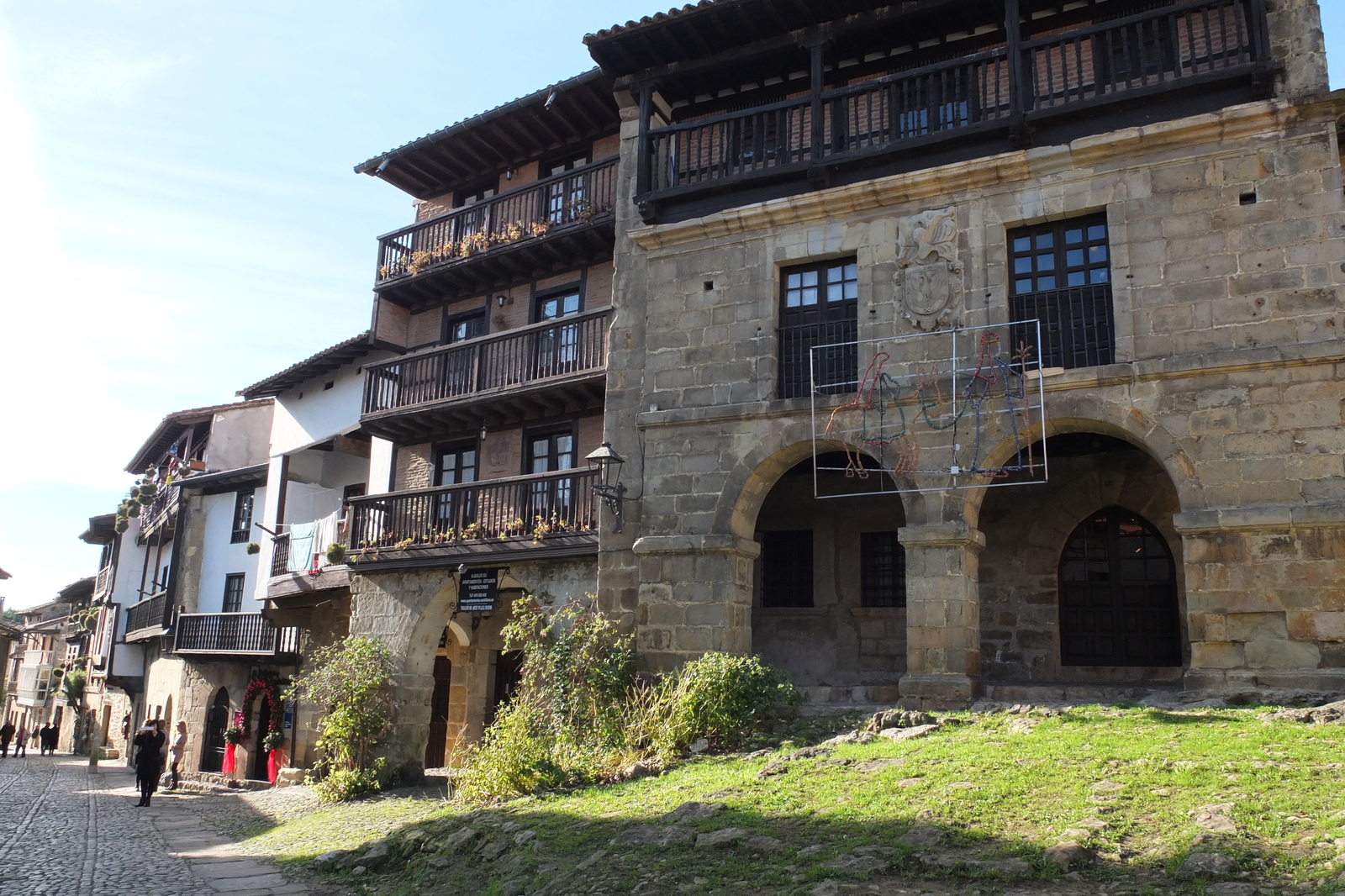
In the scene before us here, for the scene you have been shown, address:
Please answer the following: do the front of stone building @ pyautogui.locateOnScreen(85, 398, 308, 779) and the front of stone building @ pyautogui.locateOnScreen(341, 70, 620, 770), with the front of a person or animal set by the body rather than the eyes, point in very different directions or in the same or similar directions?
same or similar directions

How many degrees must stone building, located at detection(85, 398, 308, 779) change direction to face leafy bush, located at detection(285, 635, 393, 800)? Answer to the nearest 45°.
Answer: approximately 45° to its left

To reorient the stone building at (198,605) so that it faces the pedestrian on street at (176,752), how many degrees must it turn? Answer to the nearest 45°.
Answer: approximately 45° to its left

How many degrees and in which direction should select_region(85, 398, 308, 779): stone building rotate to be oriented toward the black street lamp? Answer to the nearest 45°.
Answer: approximately 45° to its left

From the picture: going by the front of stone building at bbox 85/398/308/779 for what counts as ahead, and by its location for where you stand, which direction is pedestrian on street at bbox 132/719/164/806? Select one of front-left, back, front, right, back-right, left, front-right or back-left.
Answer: front-left

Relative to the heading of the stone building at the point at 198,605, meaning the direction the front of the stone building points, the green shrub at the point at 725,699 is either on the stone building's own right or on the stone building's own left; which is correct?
on the stone building's own left

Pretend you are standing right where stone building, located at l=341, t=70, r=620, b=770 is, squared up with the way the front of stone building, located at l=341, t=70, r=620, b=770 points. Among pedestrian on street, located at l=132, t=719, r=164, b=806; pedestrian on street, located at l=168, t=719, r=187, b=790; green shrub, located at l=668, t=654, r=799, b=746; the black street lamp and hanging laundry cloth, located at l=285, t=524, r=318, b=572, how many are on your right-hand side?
3

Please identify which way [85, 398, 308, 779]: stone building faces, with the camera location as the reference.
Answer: facing the viewer and to the left of the viewer

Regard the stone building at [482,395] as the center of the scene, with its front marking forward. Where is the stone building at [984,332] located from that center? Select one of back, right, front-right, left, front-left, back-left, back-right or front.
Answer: left

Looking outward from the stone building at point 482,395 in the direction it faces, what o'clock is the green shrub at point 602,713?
The green shrub is roughly at 10 o'clock from the stone building.

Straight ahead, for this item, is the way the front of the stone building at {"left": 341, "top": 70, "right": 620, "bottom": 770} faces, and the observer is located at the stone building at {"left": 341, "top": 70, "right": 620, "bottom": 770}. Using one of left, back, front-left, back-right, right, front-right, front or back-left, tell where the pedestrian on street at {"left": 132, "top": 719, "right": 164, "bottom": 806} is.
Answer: right
